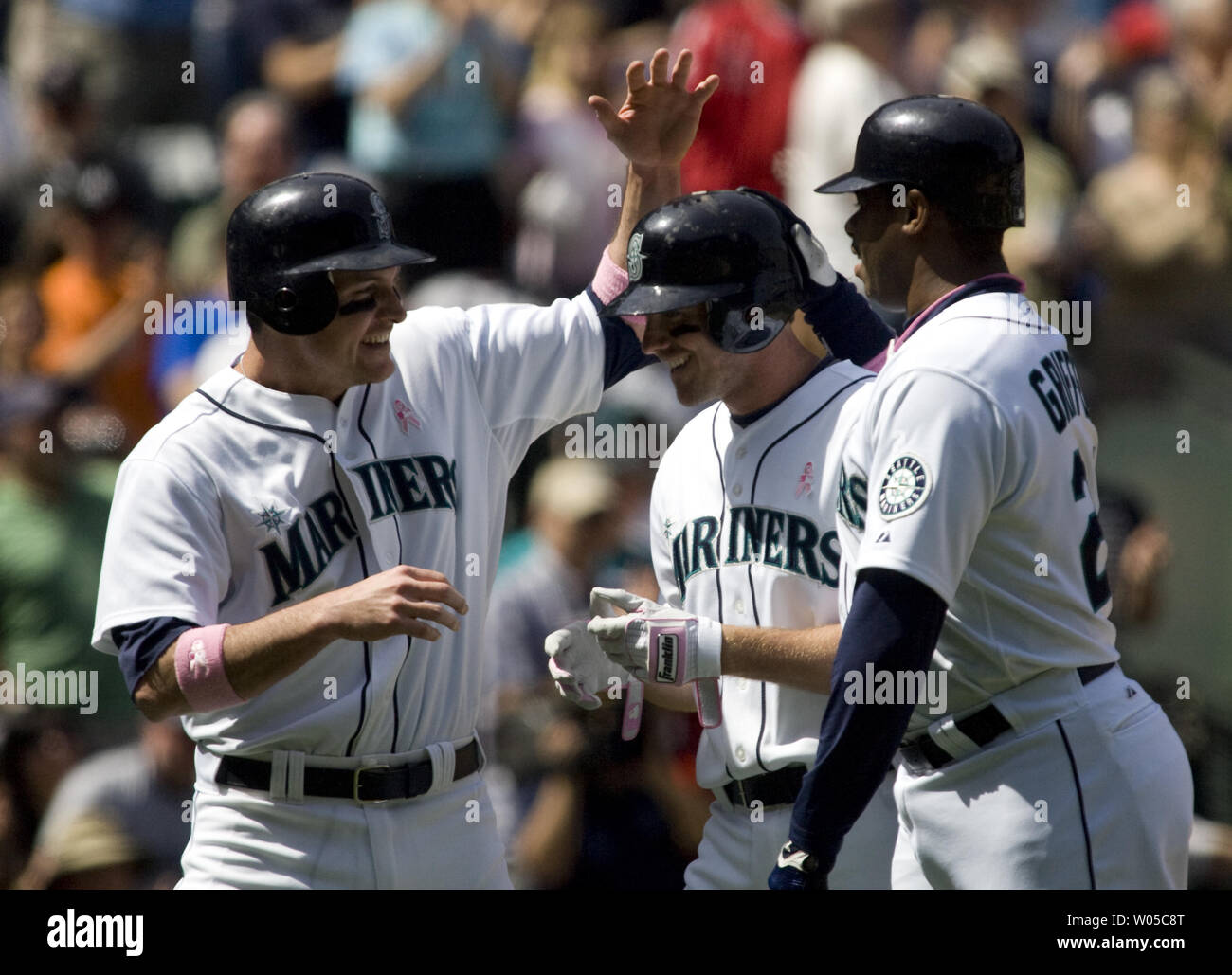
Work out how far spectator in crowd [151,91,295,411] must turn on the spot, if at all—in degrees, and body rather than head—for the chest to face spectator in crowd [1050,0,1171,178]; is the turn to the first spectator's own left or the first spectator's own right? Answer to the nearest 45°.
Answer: approximately 90° to the first spectator's own left

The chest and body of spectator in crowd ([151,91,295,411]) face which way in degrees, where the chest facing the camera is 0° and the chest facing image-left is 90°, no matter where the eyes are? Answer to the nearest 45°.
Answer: approximately 0°

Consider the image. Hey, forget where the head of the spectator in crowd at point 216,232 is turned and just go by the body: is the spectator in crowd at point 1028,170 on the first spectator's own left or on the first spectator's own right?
on the first spectator's own left

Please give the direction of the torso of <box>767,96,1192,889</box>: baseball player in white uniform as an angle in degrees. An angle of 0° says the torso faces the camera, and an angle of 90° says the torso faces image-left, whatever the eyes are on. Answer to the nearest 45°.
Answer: approximately 90°

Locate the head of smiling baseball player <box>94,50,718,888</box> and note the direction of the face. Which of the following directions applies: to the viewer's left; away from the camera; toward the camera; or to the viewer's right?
to the viewer's right

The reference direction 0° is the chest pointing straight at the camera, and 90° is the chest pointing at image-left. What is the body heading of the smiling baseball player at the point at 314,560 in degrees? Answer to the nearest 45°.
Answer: approximately 315°

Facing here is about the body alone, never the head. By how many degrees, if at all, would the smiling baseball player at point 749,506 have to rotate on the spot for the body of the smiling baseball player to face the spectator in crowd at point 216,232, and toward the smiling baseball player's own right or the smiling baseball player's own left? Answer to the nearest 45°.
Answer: approximately 90° to the smiling baseball player's own right

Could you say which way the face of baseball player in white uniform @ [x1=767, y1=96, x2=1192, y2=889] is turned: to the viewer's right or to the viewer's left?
to the viewer's left
